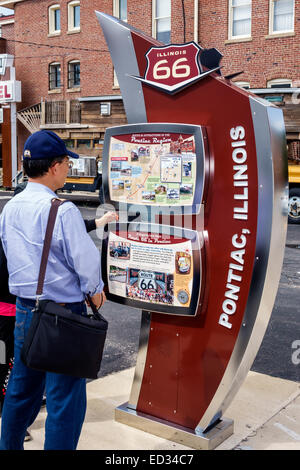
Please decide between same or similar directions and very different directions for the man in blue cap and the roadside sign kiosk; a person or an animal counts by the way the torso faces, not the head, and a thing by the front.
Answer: very different directions

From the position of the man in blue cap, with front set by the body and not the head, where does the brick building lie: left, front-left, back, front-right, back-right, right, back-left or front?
front-left

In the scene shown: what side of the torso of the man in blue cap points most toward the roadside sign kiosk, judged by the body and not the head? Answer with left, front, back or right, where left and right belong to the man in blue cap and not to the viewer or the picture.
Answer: front

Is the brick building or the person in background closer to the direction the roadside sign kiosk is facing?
the person in background

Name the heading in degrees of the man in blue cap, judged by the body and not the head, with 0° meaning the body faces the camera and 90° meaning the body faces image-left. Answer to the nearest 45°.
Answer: approximately 225°

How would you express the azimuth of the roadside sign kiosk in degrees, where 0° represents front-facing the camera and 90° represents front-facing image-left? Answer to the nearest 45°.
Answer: approximately 45°

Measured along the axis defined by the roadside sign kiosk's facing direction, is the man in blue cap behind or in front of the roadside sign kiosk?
in front

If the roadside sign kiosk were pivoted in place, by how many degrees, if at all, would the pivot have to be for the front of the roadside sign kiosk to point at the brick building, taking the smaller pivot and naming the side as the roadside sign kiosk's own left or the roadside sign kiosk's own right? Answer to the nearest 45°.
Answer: approximately 135° to the roadside sign kiosk's own right
